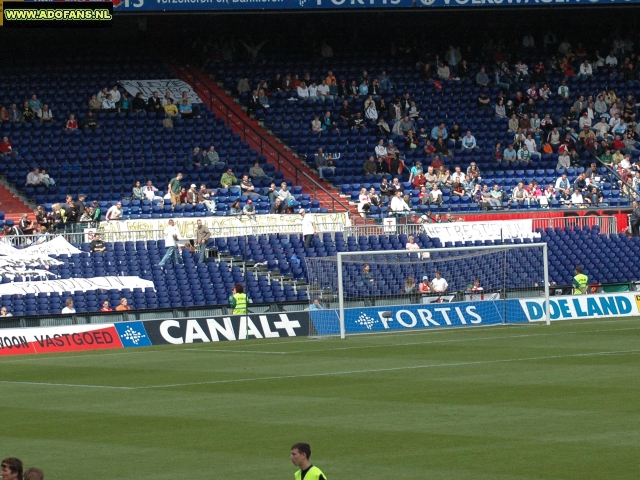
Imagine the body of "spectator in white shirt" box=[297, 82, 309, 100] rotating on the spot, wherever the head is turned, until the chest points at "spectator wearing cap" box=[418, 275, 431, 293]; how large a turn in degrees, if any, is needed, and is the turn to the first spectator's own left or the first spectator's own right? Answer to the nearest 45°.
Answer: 0° — they already face them

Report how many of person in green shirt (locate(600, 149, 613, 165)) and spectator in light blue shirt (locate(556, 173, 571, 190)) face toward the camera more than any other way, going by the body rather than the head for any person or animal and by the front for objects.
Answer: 2

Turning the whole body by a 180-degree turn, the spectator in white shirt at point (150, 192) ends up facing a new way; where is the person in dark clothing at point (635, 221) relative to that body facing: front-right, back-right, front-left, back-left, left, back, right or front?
back-right

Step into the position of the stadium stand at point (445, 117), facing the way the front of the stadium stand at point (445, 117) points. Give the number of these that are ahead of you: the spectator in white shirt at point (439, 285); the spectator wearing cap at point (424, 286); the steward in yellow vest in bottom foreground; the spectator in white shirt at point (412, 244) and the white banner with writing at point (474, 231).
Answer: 5

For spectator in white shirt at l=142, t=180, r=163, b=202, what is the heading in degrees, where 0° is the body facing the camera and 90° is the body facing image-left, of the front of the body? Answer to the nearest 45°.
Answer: approximately 315°

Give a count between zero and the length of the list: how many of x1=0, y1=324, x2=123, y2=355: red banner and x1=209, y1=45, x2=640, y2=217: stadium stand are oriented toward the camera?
2

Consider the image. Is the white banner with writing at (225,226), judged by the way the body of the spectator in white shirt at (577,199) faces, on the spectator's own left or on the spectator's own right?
on the spectator's own right
